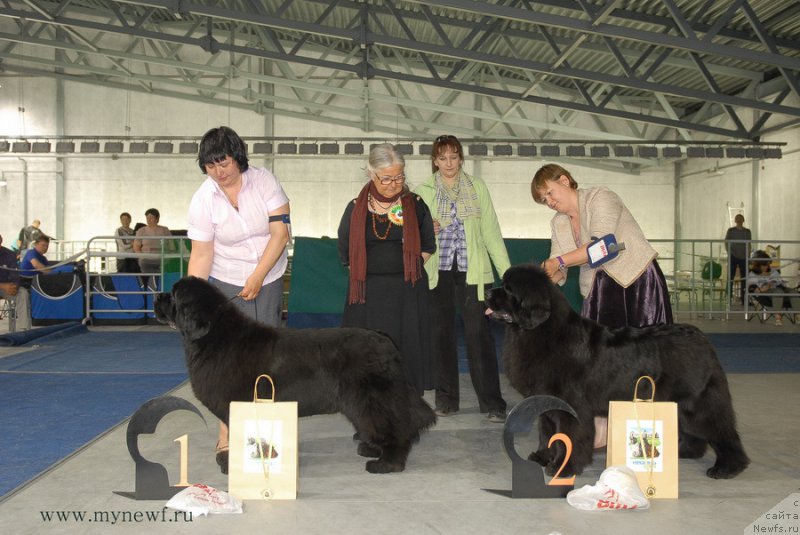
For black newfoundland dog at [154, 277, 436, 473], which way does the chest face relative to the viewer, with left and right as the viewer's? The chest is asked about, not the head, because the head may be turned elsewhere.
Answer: facing to the left of the viewer

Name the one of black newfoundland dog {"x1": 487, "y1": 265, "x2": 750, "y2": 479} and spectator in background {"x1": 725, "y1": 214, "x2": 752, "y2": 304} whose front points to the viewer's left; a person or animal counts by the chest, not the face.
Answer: the black newfoundland dog

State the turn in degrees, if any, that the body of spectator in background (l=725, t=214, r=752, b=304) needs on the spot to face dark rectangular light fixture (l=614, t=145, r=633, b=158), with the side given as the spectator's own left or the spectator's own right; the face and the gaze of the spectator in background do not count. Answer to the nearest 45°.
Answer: approximately 135° to the spectator's own right

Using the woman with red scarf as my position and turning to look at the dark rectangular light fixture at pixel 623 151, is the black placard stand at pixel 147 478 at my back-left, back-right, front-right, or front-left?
back-left

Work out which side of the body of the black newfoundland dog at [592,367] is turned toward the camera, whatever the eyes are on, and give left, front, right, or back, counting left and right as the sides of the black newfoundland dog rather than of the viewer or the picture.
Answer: left

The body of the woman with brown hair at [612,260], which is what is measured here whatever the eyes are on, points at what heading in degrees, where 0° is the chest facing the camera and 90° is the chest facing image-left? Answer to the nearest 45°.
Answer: approximately 45°

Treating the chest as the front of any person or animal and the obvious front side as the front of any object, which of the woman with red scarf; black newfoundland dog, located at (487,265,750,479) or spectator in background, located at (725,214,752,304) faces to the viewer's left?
the black newfoundland dog

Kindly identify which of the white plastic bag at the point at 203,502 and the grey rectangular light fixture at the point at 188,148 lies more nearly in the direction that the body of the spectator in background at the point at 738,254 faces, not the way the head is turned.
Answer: the white plastic bag

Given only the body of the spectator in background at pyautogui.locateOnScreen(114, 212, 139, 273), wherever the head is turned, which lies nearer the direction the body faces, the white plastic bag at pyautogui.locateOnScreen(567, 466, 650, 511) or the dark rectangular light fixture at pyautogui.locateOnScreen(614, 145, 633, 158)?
the white plastic bag

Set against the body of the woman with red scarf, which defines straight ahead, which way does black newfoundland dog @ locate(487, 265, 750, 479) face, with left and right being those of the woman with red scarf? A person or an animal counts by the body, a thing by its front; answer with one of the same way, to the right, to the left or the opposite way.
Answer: to the right

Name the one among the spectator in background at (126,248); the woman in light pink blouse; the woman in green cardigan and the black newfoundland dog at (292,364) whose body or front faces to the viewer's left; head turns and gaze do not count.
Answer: the black newfoundland dog

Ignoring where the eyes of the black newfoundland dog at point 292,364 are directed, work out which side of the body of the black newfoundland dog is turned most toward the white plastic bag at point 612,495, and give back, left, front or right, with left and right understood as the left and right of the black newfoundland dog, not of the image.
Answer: back
